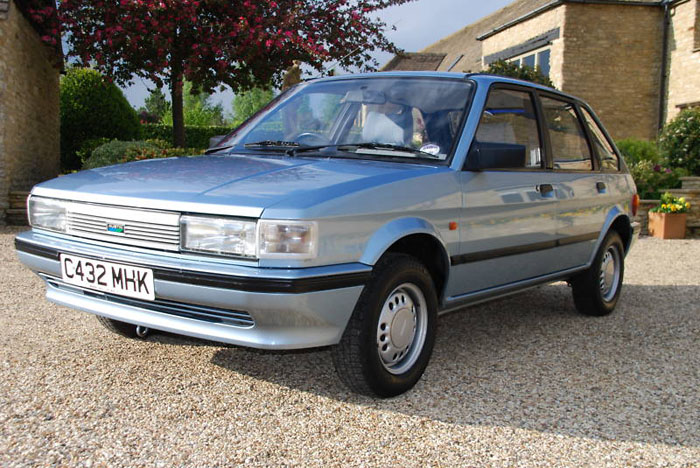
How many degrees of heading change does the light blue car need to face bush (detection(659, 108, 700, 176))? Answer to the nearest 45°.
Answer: approximately 180°

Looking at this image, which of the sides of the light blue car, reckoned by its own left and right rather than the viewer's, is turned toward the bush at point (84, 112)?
right

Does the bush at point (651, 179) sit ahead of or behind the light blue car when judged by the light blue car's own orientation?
behind

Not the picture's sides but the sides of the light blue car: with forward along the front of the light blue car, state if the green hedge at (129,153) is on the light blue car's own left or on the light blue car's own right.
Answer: on the light blue car's own right

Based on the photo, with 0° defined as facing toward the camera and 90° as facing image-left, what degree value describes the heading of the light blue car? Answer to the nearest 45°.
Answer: approximately 45°

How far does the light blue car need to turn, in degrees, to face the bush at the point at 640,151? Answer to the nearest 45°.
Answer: approximately 180°

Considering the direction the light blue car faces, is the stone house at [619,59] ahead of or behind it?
behind

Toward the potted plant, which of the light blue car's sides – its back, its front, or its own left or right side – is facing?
back
